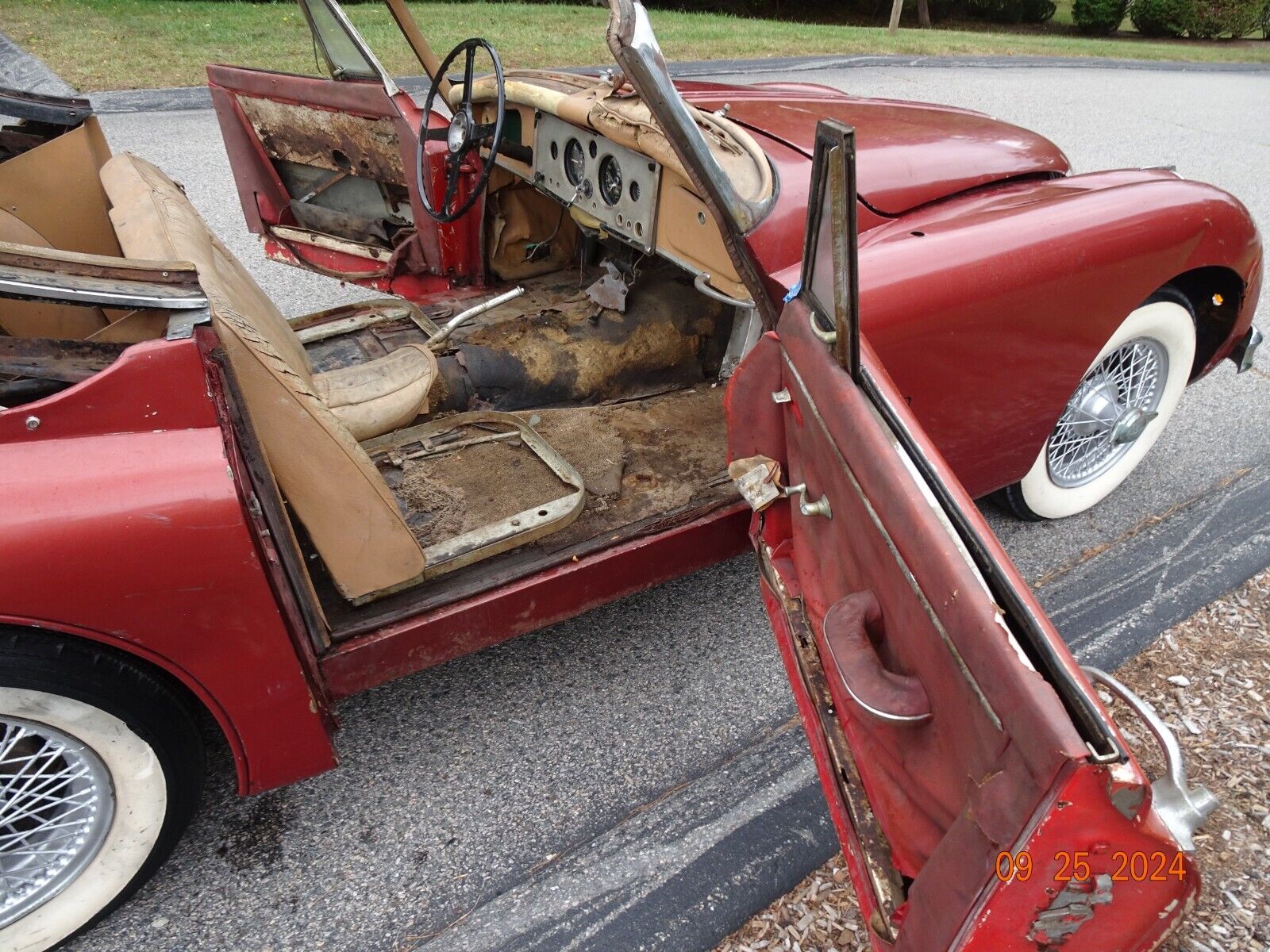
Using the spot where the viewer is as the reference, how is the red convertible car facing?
facing away from the viewer and to the right of the viewer
